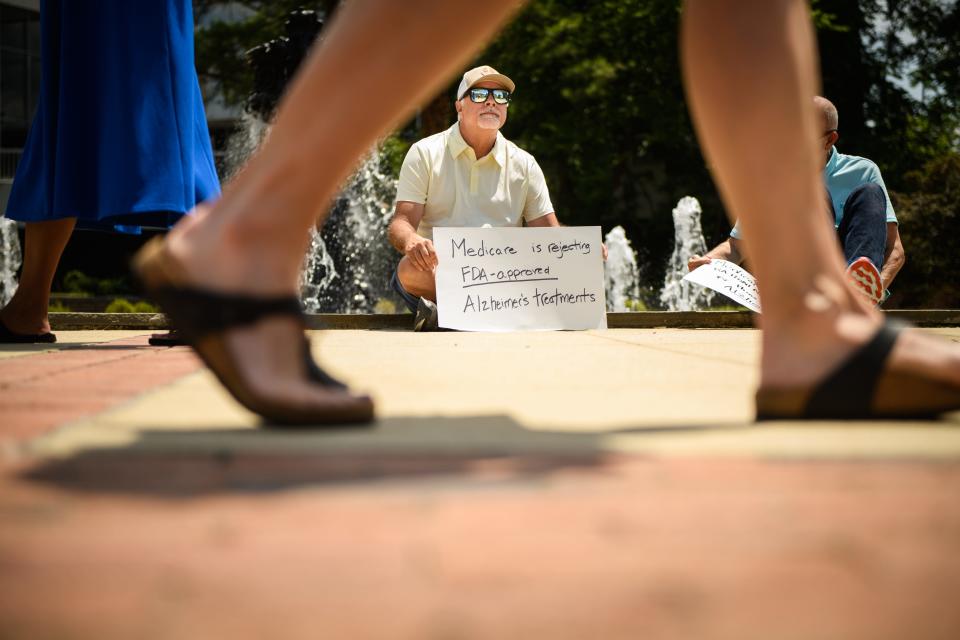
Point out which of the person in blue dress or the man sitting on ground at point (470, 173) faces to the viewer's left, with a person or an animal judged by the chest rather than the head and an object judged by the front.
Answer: the person in blue dress

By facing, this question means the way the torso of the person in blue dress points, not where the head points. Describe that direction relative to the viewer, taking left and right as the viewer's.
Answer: facing to the left of the viewer

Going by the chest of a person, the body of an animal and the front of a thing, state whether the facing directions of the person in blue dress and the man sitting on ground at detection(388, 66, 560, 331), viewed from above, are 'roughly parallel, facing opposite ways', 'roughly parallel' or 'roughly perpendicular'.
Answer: roughly perpendicular

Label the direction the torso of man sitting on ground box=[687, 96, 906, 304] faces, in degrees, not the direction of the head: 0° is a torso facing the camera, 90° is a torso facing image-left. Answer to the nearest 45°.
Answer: approximately 45°

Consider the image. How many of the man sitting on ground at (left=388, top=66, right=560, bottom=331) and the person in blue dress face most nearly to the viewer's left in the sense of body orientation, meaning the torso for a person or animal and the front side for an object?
1
